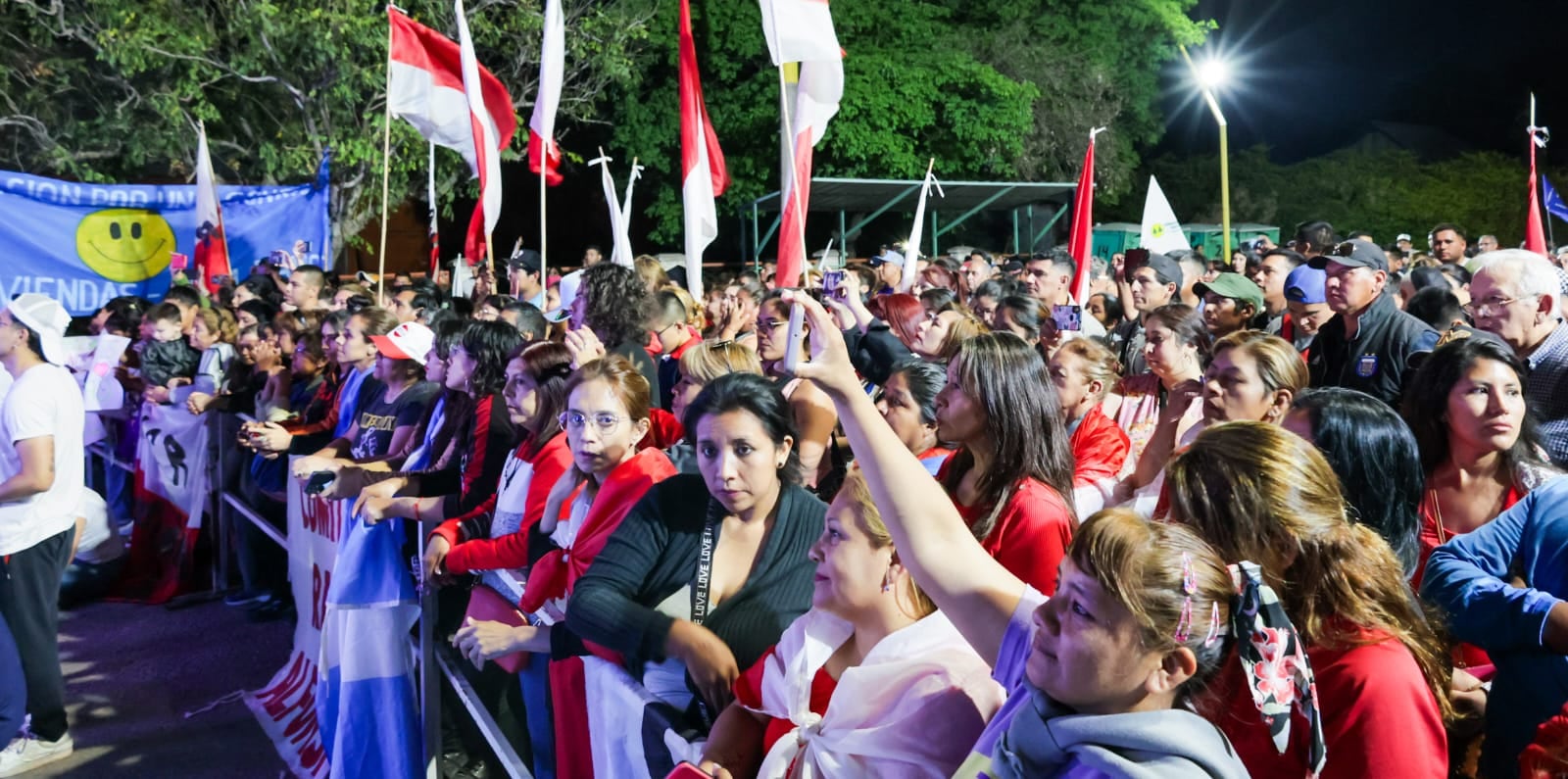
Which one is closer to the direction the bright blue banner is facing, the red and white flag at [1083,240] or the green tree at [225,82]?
the red and white flag

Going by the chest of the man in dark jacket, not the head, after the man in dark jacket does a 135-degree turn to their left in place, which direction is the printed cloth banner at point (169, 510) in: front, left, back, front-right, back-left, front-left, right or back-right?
back

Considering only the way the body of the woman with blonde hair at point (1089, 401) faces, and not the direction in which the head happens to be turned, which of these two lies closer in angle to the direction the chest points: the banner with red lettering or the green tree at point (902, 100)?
the banner with red lettering

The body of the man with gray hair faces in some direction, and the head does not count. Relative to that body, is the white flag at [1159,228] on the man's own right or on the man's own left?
on the man's own right

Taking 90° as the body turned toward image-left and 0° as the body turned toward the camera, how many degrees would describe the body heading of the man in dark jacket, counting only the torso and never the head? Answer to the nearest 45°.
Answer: approximately 45°

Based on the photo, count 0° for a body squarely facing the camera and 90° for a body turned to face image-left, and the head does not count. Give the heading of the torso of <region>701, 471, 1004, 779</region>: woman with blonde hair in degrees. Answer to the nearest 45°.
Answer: approximately 45°

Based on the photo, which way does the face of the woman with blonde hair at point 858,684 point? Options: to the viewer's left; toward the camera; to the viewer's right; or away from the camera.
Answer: to the viewer's left

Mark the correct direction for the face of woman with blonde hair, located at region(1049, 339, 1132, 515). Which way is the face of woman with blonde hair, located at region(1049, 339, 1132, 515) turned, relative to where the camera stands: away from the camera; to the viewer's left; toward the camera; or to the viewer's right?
to the viewer's left

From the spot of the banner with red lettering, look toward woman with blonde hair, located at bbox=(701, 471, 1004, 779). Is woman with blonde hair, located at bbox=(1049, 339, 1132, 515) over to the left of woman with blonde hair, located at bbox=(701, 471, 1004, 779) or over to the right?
left

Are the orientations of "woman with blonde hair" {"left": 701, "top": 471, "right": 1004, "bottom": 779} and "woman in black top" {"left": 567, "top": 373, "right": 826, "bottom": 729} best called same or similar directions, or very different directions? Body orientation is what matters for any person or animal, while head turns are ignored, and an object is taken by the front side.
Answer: same or similar directions

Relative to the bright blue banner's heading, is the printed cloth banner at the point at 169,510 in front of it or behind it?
in front

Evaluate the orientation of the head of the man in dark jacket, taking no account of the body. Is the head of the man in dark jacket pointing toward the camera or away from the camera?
toward the camera
